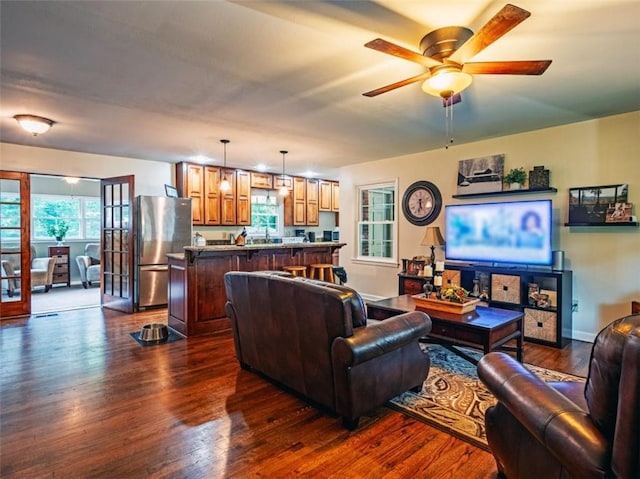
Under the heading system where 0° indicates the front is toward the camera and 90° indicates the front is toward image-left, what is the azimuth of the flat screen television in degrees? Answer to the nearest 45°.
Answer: approximately 45°

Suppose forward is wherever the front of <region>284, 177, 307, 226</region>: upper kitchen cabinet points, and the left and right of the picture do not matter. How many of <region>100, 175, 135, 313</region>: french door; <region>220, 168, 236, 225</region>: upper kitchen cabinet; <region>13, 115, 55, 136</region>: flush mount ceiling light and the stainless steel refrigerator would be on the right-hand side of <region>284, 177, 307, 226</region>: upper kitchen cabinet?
4

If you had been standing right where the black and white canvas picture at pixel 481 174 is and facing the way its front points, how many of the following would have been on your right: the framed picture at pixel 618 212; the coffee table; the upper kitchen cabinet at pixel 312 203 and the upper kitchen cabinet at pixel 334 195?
2

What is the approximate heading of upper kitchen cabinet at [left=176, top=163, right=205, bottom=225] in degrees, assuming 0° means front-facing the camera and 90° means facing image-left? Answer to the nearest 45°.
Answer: approximately 315°

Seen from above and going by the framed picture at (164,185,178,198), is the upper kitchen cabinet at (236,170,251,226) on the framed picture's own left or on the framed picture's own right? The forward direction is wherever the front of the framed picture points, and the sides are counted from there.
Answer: on the framed picture's own left

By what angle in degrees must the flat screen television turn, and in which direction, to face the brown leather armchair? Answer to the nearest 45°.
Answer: approximately 45° to its left

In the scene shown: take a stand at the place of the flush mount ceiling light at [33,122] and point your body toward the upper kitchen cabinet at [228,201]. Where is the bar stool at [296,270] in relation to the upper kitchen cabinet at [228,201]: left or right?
right

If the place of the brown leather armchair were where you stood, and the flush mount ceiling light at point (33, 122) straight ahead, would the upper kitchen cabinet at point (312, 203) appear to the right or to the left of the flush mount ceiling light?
right

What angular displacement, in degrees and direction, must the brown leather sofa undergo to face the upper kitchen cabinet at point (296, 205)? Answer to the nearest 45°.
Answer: approximately 45° to its left

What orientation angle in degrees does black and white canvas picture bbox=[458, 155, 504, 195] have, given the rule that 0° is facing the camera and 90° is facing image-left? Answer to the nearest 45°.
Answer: approximately 45°
